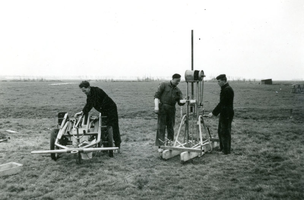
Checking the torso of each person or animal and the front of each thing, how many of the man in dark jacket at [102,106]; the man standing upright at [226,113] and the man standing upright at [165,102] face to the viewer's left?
2

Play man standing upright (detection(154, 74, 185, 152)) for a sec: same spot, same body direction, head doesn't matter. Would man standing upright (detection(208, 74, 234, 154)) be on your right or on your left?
on your left

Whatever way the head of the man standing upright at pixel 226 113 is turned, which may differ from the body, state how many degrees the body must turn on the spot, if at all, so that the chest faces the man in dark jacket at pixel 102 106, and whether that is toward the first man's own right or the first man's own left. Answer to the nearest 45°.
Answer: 0° — they already face them

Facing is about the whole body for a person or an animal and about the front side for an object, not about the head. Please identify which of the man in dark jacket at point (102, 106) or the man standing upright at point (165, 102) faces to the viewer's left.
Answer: the man in dark jacket

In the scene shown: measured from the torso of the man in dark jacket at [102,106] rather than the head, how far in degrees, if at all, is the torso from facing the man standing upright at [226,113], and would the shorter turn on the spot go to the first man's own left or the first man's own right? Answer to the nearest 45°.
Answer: approximately 180°

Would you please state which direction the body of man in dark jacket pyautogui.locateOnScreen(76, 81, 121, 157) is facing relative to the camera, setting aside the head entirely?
to the viewer's left

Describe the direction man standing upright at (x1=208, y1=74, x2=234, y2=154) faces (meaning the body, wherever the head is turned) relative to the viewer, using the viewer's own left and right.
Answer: facing to the left of the viewer

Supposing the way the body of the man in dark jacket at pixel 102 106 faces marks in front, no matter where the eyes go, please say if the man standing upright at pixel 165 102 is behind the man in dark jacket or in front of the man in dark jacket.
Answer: behind

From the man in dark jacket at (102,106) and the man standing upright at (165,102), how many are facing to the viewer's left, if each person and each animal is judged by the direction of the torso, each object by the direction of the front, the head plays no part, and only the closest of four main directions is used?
1
